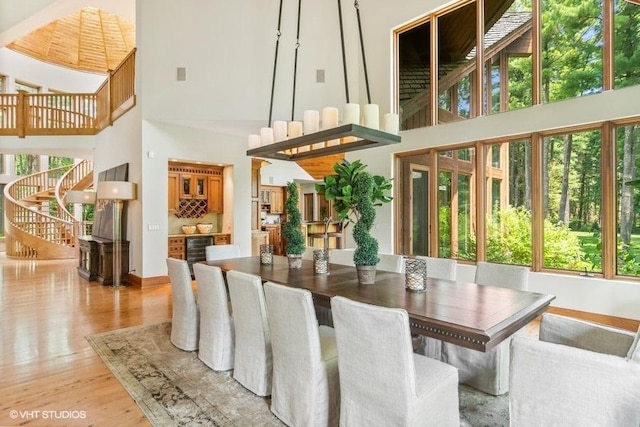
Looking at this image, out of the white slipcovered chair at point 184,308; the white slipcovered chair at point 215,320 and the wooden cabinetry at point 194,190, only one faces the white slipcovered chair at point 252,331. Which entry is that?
the wooden cabinetry

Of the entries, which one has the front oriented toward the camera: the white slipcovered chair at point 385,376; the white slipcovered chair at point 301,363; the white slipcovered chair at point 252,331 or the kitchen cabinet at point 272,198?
the kitchen cabinet

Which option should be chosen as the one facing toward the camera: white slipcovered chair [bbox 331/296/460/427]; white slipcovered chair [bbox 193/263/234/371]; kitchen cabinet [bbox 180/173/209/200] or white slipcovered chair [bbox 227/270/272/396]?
the kitchen cabinet

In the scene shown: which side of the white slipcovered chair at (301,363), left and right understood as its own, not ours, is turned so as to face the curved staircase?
left

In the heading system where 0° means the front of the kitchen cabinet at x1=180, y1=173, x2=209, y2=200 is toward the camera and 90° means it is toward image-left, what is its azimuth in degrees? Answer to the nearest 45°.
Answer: approximately 0°

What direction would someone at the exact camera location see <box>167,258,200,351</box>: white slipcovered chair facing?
facing away from the viewer and to the right of the viewer

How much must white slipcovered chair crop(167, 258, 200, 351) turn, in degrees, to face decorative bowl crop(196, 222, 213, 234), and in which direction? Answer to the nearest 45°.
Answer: approximately 45° to its left

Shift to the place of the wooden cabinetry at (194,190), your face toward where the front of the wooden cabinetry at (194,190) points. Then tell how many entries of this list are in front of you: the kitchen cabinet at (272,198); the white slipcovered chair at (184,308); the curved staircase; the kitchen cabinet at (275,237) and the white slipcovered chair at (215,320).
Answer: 2

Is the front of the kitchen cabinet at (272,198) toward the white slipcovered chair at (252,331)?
yes

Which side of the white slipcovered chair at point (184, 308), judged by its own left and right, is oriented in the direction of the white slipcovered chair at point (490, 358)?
right

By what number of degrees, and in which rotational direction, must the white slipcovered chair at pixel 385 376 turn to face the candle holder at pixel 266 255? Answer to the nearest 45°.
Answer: approximately 90° to its left

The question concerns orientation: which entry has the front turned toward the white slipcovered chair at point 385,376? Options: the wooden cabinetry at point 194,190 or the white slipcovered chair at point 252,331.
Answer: the wooden cabinetry

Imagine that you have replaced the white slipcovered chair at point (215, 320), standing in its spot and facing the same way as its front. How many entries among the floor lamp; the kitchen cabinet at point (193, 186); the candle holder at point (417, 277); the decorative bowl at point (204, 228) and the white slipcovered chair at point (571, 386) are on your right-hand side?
2
